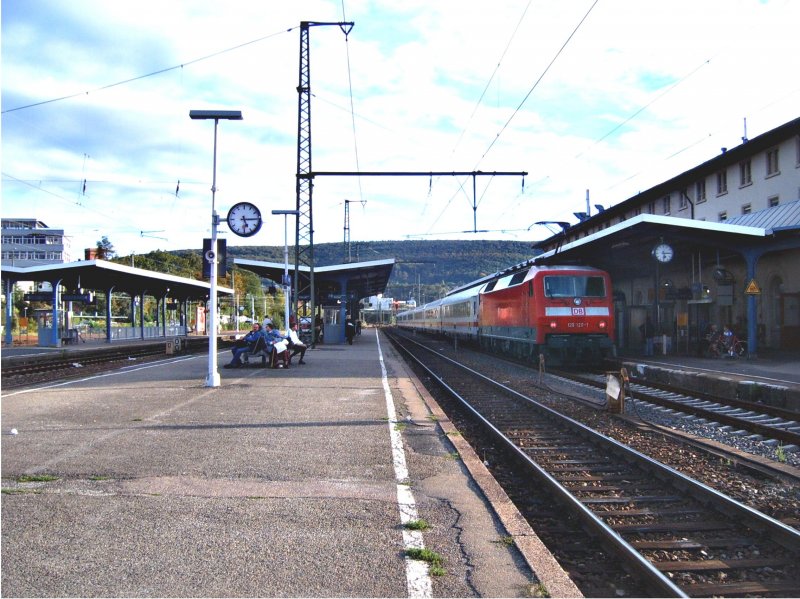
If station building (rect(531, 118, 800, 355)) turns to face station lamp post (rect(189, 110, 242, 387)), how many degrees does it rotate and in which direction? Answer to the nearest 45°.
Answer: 0° — it already faces it

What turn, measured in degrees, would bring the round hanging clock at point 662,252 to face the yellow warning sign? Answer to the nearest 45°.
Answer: approximately 45° to its left

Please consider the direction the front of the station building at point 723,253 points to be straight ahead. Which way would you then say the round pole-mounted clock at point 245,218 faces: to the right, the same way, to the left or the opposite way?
to the left

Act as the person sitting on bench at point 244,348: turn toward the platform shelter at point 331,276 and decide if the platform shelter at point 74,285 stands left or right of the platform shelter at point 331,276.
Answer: left

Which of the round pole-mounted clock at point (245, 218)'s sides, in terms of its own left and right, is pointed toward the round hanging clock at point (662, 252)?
left

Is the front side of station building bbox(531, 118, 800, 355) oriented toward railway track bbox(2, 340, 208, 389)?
yes

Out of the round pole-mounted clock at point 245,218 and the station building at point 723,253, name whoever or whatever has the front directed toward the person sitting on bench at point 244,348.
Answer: the station building

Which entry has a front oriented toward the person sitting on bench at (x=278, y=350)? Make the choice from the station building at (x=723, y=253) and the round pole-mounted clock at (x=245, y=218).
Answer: the station building

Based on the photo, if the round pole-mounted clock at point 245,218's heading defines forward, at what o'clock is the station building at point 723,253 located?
The station building is roughly at 8 o'clock from the round pole-mounted clock.

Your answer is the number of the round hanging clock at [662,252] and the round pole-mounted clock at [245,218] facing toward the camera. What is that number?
2

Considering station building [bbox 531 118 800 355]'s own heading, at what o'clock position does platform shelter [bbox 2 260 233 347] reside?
The platform shelter is roughly at 1 o'clock from the station building.
